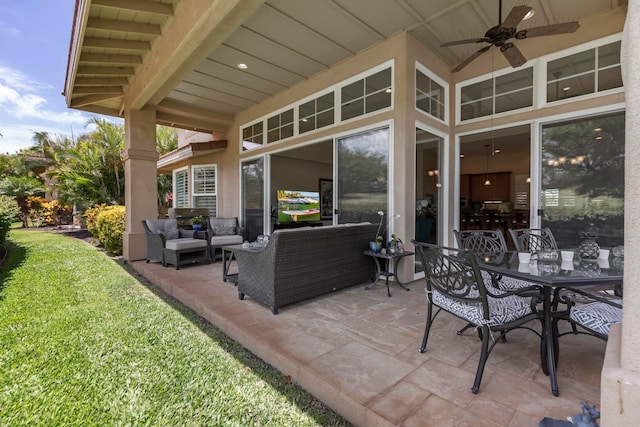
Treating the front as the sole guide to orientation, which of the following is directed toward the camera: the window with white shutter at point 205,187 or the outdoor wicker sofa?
the window with white shutter

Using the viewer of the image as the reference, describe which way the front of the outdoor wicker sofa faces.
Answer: facing away from the viewer and to the left of the viewer

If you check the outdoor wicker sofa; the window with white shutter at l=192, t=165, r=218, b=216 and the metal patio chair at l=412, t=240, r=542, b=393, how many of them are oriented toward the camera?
1

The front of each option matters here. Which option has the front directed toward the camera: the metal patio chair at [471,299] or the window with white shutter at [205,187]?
the window with white shutter

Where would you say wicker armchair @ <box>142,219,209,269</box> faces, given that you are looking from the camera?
facing the viewer and to the right of the viewer

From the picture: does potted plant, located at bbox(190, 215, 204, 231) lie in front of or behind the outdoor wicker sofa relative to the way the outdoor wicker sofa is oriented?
in front

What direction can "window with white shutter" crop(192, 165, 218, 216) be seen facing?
toward the camera

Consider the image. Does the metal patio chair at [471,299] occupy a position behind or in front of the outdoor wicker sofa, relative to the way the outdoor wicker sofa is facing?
behind

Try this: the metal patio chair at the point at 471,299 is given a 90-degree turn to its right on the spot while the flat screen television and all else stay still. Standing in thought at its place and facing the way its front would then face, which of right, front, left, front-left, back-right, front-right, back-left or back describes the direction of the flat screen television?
back

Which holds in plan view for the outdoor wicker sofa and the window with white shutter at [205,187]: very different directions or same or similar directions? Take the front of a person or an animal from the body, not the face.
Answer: very different directions

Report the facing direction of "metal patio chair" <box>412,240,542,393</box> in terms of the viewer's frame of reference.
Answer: facing away from the viewer and to the right of the viewer

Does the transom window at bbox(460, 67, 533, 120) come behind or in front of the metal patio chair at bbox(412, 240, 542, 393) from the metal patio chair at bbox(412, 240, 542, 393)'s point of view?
in front

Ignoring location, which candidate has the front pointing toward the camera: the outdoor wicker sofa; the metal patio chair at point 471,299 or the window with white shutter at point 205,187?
the window with white shutter

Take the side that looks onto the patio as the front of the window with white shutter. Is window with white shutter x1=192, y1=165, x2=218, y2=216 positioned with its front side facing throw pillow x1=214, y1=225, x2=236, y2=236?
yes
